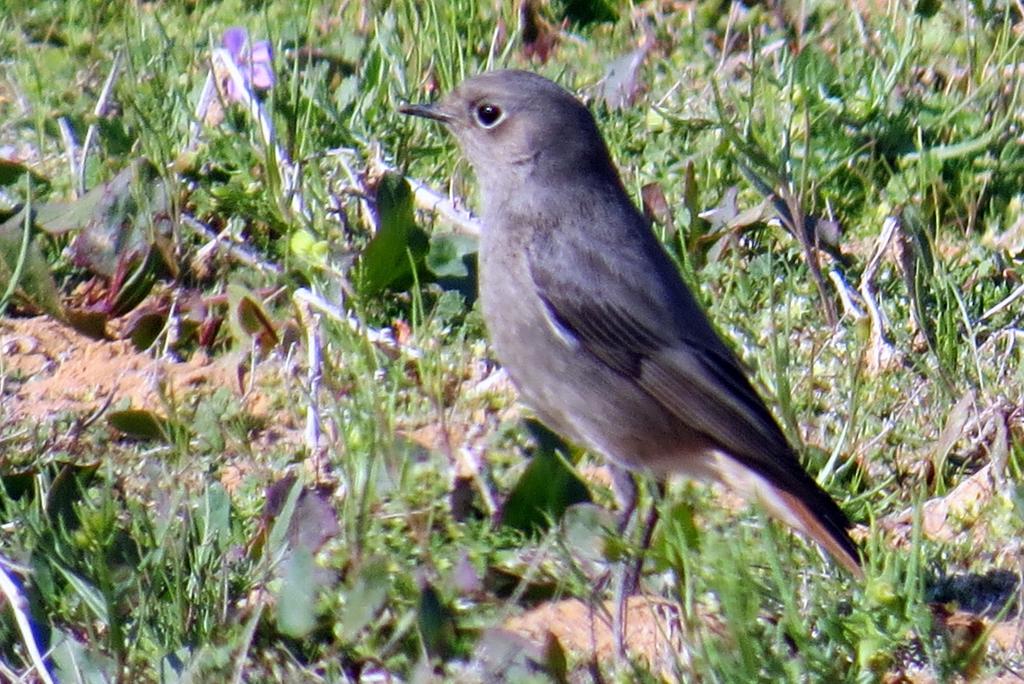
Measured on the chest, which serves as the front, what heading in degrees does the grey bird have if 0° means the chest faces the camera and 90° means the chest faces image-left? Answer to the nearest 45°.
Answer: approximately 90°

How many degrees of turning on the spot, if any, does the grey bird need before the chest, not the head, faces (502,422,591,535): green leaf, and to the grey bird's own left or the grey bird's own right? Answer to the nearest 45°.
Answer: approximately 45° to the grey bird's own right

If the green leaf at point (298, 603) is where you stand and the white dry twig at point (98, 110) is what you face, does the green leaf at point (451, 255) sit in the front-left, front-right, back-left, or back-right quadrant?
front-right

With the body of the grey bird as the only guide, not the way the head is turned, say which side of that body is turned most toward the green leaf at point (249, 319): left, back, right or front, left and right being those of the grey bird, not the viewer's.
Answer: front

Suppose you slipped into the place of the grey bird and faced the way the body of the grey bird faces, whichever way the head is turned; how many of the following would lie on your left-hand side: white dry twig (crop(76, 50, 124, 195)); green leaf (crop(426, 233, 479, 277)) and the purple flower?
0

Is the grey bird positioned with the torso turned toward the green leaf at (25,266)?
yes

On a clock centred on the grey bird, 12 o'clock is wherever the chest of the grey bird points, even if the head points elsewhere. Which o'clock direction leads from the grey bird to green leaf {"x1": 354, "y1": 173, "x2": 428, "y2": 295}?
The green leaf is roughly at 1 o'clock from the grey bird.

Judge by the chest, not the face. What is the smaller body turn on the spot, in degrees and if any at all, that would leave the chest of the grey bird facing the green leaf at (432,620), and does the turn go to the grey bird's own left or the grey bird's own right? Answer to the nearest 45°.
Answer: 0° — it already faces it

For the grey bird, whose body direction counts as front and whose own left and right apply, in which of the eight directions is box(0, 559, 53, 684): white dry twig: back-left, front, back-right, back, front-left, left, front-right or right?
front-left

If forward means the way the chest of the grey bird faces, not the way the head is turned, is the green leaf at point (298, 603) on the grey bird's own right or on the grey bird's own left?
on the grey bird's own left

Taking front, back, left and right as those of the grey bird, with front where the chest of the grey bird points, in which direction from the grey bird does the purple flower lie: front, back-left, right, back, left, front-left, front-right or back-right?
front-right

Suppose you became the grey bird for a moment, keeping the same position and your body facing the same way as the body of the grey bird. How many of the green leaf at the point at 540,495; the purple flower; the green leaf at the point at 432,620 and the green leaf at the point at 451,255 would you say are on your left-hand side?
2
